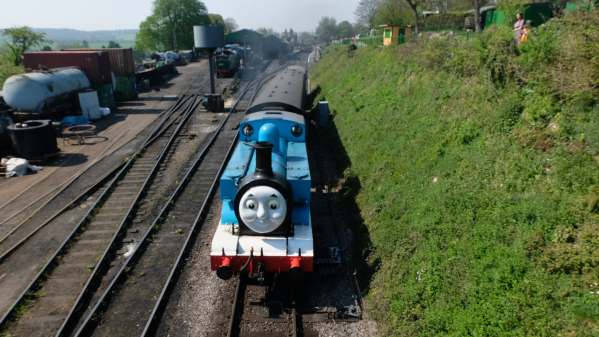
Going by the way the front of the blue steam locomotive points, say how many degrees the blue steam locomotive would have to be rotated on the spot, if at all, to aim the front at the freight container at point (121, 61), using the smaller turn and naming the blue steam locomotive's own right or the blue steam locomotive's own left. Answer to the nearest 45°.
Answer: approximately 180°

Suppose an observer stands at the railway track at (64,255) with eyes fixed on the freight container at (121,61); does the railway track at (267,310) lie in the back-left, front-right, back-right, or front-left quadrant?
back-right

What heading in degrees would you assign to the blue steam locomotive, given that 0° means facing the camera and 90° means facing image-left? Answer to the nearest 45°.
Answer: approximately 0°

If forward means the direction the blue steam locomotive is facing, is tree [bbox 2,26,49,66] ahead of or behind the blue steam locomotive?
behind

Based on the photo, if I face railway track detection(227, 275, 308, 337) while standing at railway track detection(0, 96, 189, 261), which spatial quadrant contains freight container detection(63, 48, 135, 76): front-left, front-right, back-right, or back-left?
back-left

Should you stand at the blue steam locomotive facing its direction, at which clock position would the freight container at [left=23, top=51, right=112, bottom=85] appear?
The freight container is roughly at 5 o'clock from the blue steam locomotive.

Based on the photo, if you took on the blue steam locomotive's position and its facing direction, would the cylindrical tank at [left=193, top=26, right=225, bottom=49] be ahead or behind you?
behind
